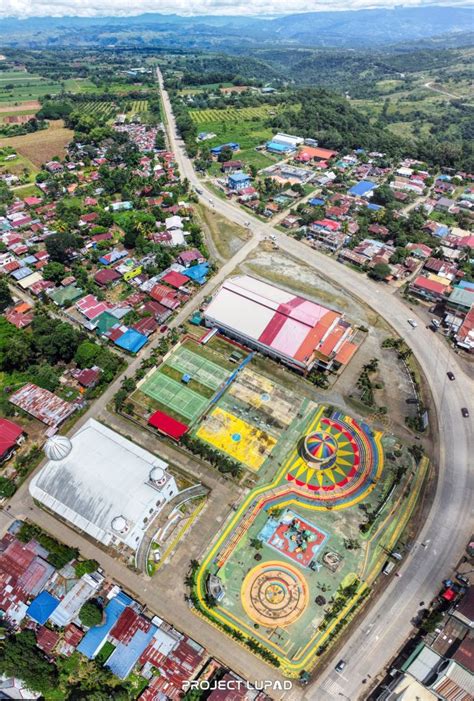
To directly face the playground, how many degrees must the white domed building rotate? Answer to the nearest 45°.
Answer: approximately 45° to its left

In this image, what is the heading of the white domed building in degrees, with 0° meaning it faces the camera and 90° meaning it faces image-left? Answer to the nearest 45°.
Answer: approximately 315°
